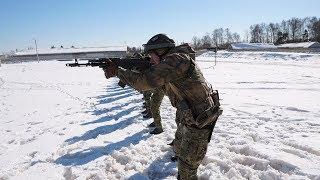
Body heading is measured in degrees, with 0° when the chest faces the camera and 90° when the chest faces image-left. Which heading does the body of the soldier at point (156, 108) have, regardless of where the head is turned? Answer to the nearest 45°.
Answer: approximately 90°

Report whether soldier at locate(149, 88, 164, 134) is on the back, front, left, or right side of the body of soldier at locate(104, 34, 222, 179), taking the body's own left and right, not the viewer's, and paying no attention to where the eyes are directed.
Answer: right

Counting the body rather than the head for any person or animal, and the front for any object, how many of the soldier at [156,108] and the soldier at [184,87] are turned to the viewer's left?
2

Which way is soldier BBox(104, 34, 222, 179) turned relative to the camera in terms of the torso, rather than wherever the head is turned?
to the viewer's left

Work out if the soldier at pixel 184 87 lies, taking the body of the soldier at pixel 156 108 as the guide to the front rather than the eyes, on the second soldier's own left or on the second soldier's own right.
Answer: on the second soldier's own left
